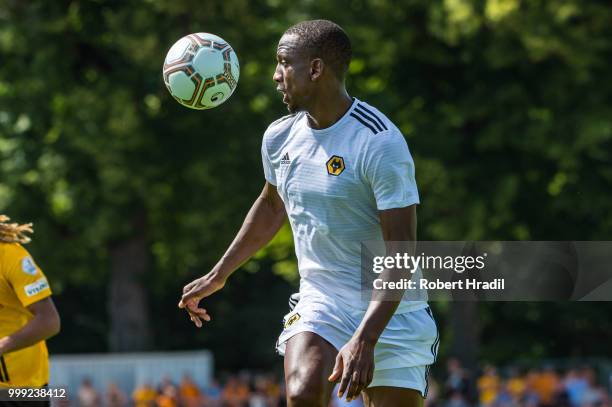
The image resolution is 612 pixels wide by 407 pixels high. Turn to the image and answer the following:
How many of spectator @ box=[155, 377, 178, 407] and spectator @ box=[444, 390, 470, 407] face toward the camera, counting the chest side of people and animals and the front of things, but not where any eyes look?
2

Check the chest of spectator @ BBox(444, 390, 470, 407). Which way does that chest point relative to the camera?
toward the camera

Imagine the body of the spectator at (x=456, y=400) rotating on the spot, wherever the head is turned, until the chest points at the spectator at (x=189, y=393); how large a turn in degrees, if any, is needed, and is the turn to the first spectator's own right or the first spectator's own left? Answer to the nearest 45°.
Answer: approximately 45° to the first spectator's own right

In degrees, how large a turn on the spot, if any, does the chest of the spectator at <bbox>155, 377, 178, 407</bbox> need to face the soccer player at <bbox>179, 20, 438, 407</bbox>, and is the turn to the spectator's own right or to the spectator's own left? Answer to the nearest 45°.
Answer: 0° — they already face them

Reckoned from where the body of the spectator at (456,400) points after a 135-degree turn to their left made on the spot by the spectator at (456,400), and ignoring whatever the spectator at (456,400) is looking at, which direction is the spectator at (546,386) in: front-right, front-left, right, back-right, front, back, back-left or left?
front

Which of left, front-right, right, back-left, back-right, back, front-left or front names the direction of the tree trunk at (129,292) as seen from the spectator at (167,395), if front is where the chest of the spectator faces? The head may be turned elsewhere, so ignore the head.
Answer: back

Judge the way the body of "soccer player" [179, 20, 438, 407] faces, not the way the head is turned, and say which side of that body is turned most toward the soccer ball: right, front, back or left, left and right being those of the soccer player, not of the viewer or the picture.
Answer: right

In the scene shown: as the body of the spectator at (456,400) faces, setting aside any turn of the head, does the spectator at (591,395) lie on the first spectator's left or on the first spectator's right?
on the first spectator's left

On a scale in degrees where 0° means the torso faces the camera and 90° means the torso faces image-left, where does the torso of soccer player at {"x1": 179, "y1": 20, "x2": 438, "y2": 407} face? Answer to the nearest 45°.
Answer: approximately 45°

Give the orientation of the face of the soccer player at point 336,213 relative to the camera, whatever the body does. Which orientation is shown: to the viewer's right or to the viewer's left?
to the viewer's left

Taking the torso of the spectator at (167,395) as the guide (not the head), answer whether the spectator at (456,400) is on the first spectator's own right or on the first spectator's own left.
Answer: on the first spectator's own left

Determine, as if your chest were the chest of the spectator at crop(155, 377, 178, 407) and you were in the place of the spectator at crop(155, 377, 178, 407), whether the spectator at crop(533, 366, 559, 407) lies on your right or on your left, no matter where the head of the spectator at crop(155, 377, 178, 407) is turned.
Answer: on your left
